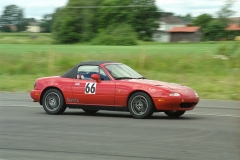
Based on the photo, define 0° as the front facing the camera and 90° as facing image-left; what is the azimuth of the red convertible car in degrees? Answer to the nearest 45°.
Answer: approximately 315°
